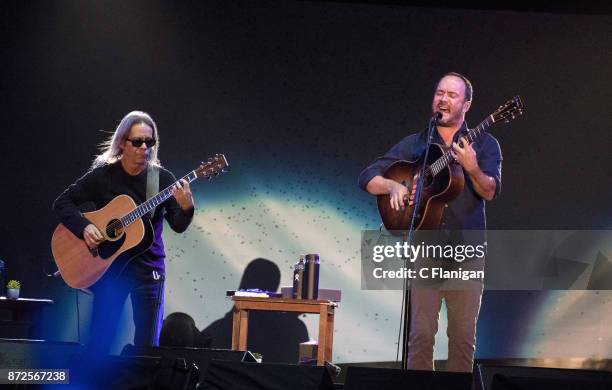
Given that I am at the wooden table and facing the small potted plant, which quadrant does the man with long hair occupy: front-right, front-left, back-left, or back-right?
front-left

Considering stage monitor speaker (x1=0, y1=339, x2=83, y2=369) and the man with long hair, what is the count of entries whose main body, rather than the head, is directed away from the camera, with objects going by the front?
1

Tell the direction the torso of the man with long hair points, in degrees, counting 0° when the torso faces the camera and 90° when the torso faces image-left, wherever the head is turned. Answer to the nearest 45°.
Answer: approximately 0°

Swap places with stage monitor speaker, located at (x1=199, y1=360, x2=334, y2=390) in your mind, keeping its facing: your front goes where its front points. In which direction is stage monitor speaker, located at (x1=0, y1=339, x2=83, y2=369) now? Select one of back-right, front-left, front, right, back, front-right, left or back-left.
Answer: left

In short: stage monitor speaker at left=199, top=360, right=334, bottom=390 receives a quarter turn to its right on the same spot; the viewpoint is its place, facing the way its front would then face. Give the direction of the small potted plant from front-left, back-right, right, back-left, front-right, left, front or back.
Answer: back-left

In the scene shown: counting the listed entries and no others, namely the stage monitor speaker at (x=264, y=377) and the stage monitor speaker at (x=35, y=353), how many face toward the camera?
0

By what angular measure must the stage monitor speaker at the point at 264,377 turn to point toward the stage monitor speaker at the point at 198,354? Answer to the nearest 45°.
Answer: approximately 45° to its left

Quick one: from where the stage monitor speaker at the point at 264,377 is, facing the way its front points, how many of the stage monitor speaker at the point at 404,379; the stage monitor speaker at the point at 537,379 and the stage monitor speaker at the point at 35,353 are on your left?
1

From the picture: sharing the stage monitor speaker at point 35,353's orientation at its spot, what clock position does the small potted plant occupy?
The small potted plant is roughly at 12 o'clock from the stage monitor speaker.

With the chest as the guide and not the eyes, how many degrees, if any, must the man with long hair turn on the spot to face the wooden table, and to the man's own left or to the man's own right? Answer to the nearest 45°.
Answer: approximately 90° to the man's own left

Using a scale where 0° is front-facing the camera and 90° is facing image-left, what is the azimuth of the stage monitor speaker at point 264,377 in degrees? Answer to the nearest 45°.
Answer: approximately 180°

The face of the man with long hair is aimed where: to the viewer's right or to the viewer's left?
to the viewer's right

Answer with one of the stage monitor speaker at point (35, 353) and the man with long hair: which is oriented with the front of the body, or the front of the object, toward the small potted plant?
the stage monitor speaker

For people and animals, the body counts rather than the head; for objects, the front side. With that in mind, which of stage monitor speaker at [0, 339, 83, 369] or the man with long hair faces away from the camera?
the stage monitor speaker

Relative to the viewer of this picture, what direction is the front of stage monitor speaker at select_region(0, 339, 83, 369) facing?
facing away from the viewer

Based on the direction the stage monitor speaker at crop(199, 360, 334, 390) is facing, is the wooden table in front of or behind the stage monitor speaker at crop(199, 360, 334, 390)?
in front
